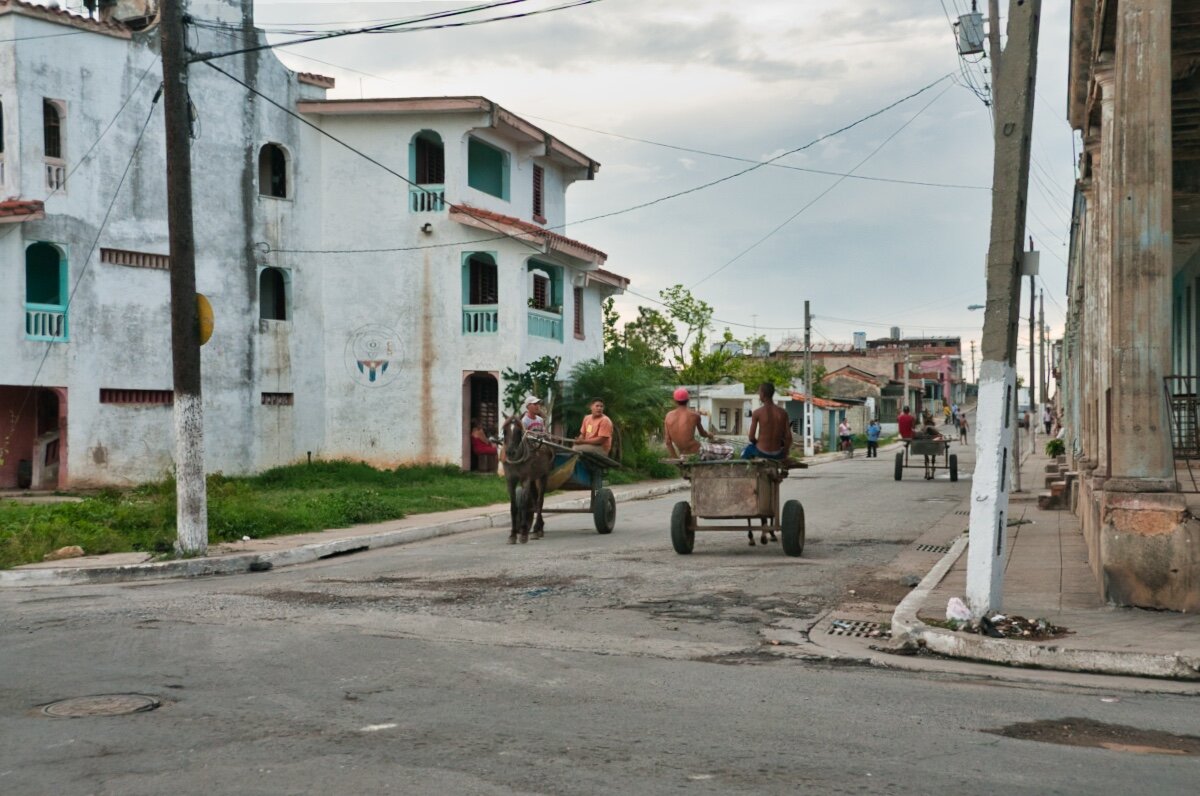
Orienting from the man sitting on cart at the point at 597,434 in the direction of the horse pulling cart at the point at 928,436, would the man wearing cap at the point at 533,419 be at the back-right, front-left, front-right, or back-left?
back-left

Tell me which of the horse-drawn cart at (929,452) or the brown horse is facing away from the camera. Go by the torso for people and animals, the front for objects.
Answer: the horse-drawn cart

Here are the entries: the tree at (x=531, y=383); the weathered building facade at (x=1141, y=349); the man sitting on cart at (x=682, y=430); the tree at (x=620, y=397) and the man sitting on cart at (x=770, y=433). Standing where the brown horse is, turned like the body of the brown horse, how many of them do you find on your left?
3

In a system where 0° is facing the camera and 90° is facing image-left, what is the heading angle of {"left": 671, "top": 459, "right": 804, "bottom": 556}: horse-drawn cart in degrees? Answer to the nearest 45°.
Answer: approximately 180°

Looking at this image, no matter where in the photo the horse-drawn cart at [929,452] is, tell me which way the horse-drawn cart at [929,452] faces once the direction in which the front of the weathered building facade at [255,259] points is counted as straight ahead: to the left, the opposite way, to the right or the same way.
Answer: to the left

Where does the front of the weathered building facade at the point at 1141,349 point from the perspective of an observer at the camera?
facing to the left of the viewer

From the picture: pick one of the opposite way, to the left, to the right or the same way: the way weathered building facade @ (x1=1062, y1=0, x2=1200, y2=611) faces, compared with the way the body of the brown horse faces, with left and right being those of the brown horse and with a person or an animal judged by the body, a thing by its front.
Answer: to the right

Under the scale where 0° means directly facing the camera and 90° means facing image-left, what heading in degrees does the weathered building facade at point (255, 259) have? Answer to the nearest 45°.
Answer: approximately 315°

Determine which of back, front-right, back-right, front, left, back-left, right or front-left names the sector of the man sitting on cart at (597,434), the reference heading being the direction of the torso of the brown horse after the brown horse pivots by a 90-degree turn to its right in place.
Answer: right

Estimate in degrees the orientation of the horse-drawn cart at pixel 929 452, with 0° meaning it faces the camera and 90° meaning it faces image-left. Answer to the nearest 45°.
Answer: approximately 180°

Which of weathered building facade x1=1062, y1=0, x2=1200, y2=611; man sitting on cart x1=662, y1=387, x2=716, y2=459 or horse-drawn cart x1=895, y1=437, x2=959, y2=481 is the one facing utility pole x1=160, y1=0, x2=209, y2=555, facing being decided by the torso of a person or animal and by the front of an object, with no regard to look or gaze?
the weathered building facade

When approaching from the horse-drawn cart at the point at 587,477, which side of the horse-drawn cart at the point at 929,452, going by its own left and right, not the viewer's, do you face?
back

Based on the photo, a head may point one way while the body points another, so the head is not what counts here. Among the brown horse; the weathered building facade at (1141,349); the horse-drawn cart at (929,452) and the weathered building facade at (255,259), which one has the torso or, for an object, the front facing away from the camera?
the horse-drawn cart

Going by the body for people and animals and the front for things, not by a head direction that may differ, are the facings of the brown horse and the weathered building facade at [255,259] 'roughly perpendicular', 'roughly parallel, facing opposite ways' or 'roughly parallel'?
roughly perpendicular
